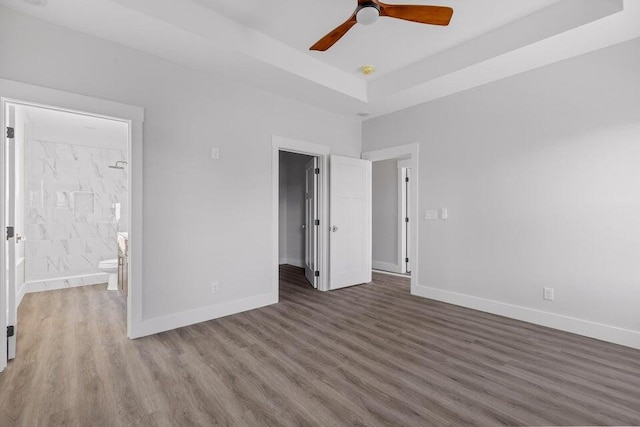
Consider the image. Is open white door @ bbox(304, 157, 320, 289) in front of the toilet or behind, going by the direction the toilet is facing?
behind

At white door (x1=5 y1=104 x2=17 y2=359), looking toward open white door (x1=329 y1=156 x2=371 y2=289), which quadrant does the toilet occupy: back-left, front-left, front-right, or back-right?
front-left

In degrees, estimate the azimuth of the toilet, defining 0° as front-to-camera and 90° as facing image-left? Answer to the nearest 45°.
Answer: approximately 90°

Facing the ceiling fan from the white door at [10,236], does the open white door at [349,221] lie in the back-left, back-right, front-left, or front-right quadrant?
front-left

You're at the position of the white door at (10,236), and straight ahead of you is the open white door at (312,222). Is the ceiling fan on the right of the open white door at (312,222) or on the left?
right

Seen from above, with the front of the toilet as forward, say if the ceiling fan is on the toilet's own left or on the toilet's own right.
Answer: on the toilet's own left

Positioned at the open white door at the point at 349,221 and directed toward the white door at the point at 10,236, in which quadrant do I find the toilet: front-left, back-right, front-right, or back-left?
front-right

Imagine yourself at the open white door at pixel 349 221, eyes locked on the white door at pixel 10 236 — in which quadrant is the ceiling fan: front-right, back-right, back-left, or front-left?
front-left

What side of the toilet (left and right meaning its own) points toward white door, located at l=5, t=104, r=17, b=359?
left

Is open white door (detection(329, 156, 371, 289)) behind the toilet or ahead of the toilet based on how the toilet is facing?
behind

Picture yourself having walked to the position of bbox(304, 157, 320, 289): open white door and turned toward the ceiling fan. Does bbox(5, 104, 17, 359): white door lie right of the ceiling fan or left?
right

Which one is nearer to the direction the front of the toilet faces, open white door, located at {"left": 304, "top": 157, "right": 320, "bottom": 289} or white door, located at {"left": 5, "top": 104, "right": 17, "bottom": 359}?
the white door

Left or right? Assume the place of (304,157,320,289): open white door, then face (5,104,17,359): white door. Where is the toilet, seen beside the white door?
right
